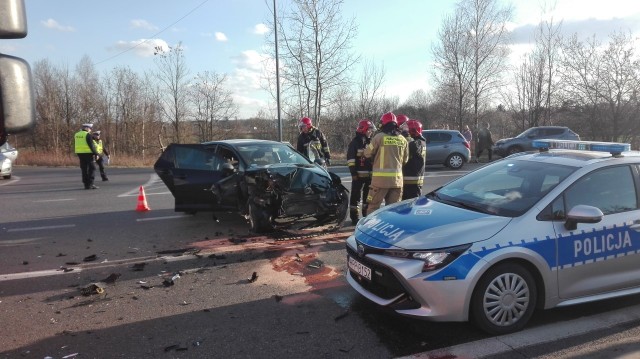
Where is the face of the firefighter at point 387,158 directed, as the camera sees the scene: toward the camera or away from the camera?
away from the camera

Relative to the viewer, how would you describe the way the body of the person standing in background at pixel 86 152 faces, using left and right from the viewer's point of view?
facing away from the viewer and to the right of the viewer

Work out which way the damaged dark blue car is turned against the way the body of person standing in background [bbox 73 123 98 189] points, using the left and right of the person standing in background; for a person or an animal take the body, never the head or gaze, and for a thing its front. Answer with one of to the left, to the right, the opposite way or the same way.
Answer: to the right

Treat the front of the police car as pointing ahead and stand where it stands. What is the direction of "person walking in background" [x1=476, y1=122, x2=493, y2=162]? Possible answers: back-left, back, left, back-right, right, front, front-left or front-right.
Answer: back-right

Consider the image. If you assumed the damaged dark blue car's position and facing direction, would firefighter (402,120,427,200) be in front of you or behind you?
in front

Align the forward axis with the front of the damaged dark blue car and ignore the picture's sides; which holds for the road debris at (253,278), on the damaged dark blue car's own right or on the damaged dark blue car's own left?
on the damaged dark blue car's own right

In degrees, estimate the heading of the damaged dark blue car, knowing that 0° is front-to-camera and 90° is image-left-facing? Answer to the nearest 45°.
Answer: approximately 315°
